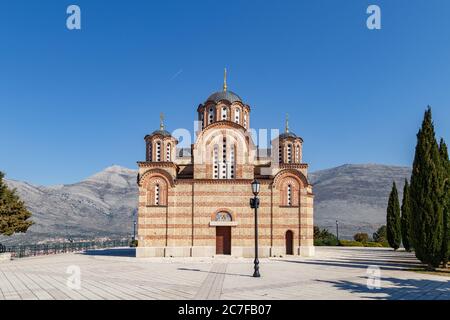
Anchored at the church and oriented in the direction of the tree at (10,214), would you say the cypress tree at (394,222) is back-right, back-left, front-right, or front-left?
back-right

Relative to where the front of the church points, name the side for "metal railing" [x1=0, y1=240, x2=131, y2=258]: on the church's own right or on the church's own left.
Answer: on the church's own right

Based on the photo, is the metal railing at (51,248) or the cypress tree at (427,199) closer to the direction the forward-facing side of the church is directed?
the cypress tree

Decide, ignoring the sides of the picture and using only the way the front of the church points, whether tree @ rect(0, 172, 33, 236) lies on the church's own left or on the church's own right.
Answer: on the church's own right

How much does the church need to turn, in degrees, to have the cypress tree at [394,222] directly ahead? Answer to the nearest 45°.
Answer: approximately 135° to its left

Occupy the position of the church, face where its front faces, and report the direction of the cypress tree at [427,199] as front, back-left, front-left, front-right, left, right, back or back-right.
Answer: front-left

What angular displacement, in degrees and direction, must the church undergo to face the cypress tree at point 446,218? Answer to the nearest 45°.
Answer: approximately 45° to its left

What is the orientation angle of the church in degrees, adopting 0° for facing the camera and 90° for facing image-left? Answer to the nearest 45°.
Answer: approximately 0°
